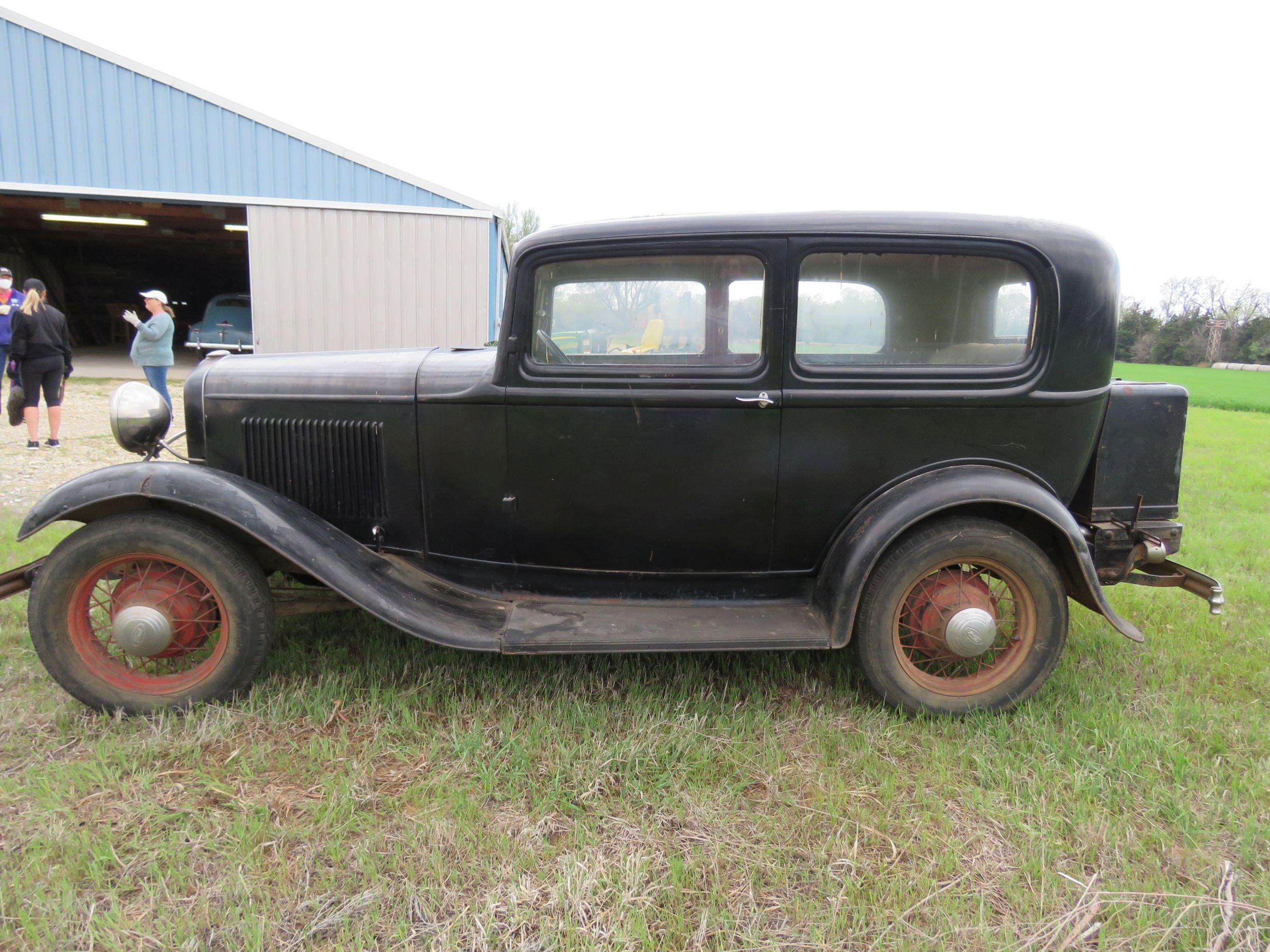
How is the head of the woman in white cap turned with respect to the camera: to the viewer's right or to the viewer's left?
to the viewer's left

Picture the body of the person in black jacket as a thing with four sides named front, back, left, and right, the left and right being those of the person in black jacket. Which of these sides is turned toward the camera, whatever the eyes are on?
back

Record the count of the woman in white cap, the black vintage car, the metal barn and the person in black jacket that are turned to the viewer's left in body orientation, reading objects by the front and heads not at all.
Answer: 2

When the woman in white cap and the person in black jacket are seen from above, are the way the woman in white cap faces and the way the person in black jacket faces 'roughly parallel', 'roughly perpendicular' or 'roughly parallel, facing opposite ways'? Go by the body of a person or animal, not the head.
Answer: roughly perpendicular

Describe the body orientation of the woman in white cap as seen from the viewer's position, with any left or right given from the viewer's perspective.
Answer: facing to the left of the viewer

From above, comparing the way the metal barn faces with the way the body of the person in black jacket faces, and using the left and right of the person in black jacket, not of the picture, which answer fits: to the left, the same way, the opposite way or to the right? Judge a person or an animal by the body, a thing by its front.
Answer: the opposite way

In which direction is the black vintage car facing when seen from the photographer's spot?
facing to the left of the viewer
